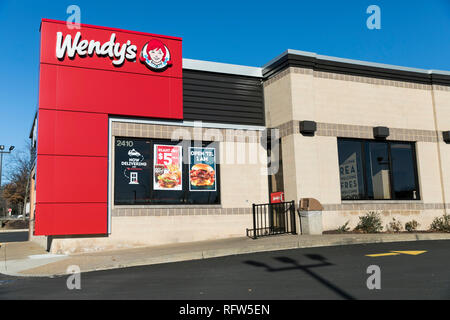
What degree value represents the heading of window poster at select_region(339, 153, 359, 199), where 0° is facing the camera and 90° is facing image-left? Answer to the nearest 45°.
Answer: approximately 0°

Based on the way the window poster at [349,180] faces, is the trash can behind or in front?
in front
